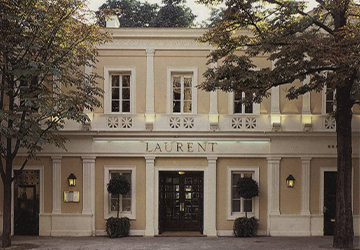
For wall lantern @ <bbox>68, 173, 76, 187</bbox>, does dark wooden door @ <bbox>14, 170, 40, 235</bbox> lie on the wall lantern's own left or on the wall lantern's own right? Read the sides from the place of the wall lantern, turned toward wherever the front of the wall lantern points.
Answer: on the wall lantern's own right

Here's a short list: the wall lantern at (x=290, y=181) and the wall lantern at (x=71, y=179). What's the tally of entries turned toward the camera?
2

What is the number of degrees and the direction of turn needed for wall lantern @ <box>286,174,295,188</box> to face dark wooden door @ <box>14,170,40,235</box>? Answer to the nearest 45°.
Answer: approximately 90° to its right

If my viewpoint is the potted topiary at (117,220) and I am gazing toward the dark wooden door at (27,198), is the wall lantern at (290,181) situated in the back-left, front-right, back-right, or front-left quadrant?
back-right

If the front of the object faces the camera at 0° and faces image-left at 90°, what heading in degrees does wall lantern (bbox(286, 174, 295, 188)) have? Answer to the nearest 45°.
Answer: approximately 0°

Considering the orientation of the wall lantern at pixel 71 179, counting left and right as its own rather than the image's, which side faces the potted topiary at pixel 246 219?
left

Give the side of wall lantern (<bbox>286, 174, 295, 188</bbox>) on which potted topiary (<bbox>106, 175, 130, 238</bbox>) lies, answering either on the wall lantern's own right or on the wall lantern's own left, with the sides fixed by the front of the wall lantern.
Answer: on the wall lantern's own right

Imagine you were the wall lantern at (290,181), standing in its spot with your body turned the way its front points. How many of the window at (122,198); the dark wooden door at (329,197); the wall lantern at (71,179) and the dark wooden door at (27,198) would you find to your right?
3
